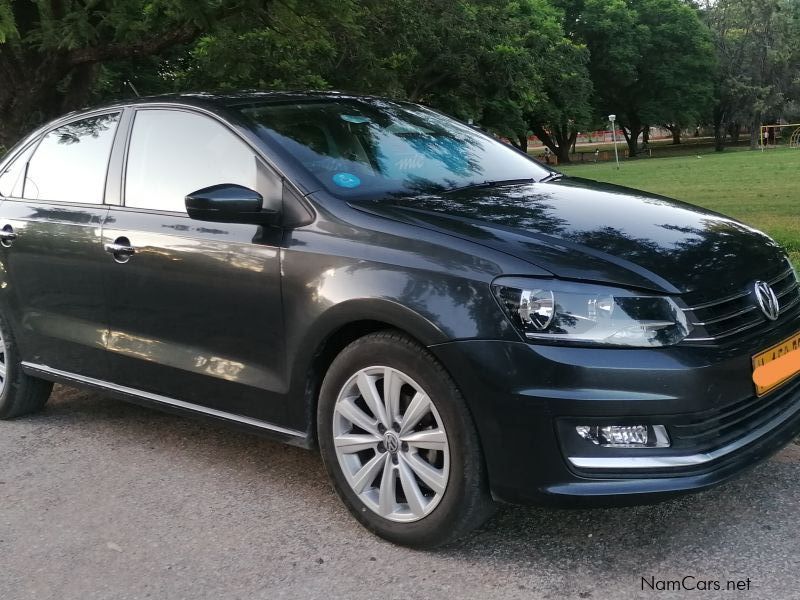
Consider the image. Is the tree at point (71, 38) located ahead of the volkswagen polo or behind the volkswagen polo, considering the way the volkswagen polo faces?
behind

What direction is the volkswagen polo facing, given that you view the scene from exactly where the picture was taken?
facing the viewer and to the right of the viewer
